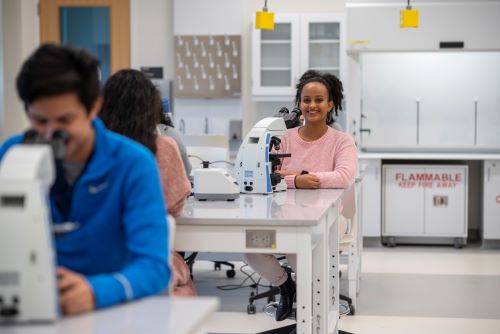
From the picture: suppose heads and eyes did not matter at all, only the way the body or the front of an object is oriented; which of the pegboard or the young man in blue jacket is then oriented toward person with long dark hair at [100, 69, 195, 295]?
the pegboard

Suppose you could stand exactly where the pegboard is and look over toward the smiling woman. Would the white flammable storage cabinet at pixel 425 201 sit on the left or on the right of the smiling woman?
left

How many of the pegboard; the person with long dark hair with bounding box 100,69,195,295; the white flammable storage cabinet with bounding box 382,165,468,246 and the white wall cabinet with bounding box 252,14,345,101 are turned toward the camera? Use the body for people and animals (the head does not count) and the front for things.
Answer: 3

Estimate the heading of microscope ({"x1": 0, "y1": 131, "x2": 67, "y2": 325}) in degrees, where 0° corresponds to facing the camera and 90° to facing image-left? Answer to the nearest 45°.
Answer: approximately 225°

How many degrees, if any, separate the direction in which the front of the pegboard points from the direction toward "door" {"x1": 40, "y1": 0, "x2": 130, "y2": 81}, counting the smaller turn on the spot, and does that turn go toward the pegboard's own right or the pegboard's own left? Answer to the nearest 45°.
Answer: approximately 90° to the pegboard's own right

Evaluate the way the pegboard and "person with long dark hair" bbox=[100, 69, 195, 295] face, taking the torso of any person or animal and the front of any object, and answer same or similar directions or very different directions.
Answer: very different directions

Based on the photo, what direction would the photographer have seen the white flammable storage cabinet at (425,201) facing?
facing the viewer

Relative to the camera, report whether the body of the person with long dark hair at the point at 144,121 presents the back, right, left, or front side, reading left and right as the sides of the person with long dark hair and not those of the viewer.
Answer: back

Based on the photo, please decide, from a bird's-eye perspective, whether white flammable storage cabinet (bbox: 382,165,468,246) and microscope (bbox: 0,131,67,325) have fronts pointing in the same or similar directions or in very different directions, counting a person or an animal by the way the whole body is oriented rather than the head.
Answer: very different directions

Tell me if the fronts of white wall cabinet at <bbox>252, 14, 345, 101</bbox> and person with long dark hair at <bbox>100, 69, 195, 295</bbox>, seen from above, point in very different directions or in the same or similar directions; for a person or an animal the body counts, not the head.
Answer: very different directions

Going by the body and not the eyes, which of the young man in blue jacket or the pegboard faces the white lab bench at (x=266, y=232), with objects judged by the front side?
the pegboard

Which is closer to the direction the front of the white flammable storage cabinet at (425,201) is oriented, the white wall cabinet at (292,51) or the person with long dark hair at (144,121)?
the person with long dark hair

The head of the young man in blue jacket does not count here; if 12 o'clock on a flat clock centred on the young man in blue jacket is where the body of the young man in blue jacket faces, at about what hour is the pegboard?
The pegboard is roughly at 5 o'clock from the young man in blue jacket.

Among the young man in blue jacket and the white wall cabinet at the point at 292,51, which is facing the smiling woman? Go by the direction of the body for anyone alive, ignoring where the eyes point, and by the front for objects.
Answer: the white wall cabinet

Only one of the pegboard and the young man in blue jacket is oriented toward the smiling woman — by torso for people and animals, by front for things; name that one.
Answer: the pegboard

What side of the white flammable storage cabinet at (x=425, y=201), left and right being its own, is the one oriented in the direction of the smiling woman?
front
